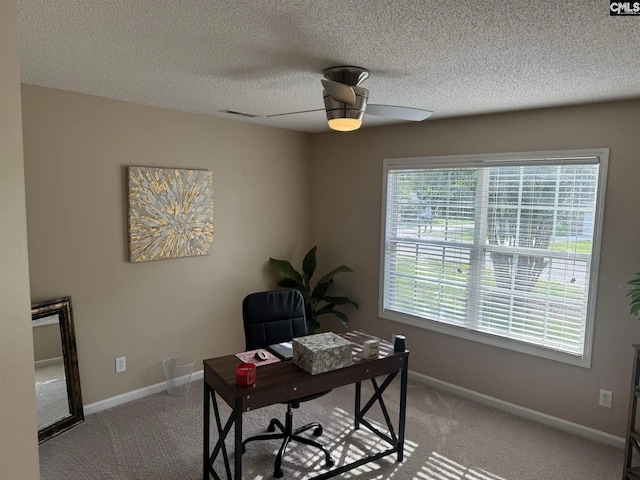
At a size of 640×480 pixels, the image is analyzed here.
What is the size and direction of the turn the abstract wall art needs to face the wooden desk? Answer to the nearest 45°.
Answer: approximately 45° to its right

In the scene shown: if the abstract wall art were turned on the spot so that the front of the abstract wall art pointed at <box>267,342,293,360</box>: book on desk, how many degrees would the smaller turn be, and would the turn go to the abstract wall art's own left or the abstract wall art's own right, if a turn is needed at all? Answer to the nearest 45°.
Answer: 0° — it already faces it

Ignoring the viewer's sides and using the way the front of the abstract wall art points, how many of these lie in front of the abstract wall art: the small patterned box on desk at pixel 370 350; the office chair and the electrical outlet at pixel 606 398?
3

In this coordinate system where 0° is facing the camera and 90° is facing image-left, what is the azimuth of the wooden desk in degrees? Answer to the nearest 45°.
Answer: approximately 135°

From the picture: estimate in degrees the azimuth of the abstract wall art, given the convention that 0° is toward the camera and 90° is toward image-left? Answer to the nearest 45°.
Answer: approximately 315°

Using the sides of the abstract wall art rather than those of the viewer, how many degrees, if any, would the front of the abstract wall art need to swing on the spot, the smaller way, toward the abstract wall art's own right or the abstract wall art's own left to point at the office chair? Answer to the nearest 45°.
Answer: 0° — it already faces it
